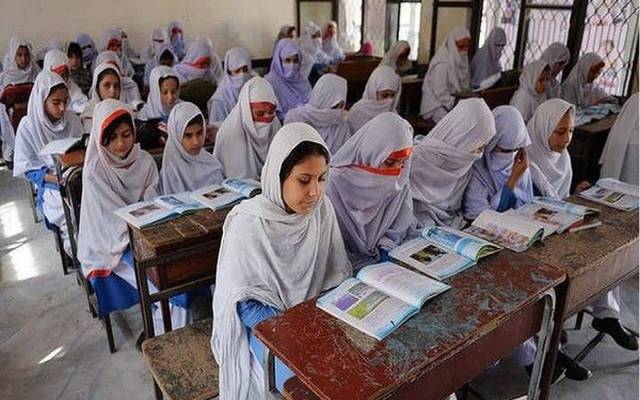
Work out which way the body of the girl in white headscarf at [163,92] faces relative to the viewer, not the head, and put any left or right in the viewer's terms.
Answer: facing the viewer and to the right of the viewer
